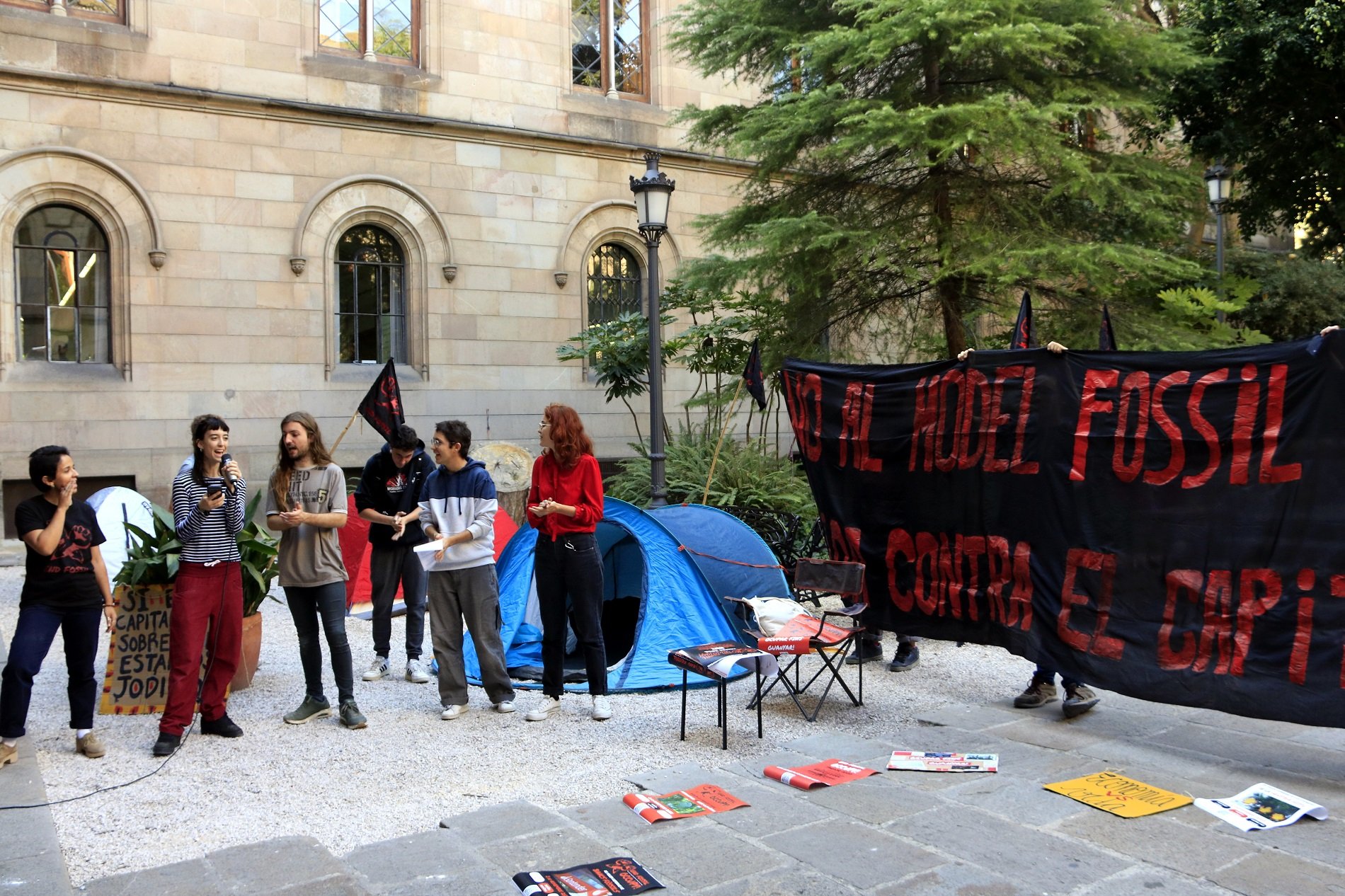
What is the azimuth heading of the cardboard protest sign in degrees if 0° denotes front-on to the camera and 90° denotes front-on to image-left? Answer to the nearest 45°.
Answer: approximately 0°

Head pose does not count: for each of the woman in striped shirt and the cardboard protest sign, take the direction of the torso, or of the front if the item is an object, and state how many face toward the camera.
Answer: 2

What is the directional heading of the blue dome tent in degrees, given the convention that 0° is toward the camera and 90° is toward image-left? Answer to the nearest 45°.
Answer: approximately 45°

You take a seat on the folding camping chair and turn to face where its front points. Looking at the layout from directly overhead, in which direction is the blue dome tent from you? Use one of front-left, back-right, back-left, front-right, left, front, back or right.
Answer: right

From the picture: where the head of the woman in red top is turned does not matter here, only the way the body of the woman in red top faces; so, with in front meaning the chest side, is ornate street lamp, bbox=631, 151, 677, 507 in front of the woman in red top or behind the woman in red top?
behind

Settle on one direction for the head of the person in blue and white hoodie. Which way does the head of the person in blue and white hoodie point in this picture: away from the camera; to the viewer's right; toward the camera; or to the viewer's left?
to the viewer's left

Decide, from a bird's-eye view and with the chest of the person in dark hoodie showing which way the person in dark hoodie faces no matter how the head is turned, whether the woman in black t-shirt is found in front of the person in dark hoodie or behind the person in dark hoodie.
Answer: in front

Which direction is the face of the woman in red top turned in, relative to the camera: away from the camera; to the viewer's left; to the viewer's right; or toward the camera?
to the viewer's left

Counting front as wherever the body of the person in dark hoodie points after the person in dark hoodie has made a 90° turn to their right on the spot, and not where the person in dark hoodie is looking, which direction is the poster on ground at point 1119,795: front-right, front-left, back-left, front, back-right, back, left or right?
back-left

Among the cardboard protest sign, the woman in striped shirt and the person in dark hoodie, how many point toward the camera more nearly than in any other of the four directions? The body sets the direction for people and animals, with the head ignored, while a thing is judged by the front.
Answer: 3

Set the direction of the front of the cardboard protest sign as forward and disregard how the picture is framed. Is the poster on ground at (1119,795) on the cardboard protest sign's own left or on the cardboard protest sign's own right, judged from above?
on the cardboard protest sign's own left

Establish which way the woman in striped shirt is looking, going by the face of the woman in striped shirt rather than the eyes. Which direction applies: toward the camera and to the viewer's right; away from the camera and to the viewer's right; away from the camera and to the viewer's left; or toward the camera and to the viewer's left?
toward the camera and to the viewer's right

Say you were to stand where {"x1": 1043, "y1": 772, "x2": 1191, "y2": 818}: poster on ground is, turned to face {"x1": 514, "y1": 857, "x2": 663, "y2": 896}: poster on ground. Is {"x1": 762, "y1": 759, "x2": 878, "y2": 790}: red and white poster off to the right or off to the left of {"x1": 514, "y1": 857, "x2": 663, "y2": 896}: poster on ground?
right
